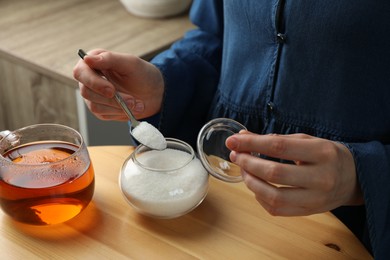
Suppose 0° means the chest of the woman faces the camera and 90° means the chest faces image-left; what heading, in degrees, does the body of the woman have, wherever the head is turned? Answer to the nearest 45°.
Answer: approximately 45°
